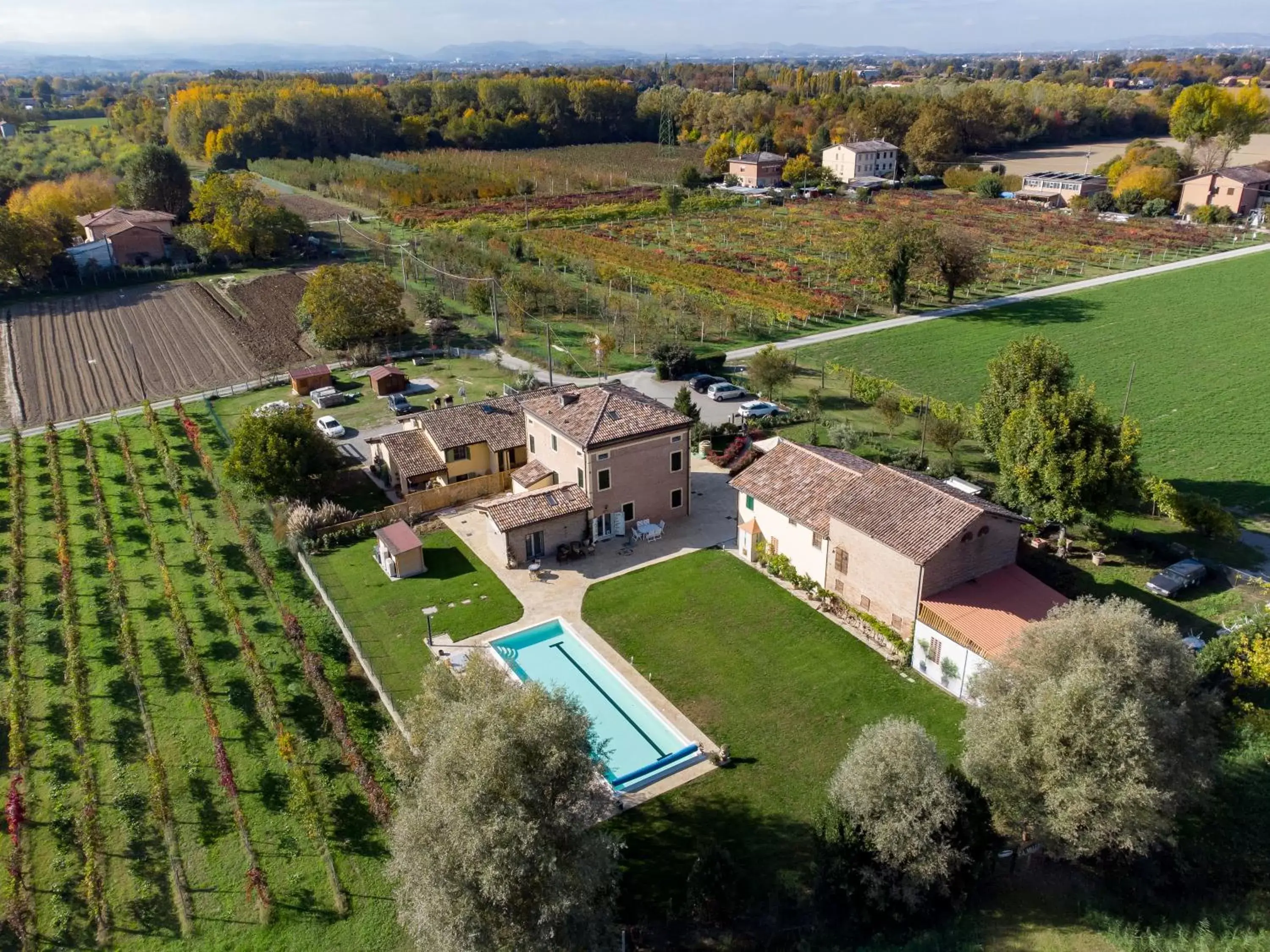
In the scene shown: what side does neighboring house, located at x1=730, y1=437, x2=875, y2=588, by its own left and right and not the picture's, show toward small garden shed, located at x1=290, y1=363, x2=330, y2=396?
right

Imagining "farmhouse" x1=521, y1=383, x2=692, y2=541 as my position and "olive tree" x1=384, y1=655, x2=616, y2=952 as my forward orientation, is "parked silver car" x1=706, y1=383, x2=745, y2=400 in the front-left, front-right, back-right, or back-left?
back-left

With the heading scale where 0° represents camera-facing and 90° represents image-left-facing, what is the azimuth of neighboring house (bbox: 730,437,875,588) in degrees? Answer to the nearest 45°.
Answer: approximately 45°

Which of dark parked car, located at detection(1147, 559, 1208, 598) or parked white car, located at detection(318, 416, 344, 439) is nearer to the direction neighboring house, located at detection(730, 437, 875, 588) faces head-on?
the parked white car

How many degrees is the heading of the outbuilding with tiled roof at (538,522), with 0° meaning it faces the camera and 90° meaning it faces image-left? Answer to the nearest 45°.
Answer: approximately 315°

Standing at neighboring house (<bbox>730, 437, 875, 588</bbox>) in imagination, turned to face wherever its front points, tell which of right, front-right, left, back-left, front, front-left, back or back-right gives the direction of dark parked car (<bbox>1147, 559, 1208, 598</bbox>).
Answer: back-left

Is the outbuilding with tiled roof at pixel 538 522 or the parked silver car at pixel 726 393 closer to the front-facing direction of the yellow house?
the outbuilding with tiled roof

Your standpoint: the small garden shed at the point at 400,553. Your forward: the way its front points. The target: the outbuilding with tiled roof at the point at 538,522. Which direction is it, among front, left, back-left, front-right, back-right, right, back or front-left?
back-left

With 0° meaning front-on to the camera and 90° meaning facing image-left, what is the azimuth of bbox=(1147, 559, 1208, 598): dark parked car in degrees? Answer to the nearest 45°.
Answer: approximately 45°
